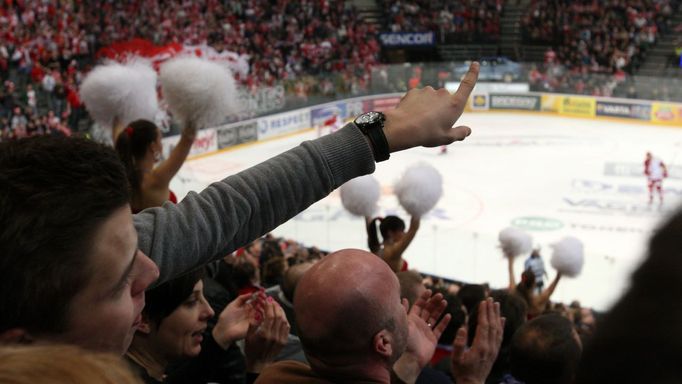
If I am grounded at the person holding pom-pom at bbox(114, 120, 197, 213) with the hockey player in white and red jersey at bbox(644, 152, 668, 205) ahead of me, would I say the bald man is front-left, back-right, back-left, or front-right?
back-right

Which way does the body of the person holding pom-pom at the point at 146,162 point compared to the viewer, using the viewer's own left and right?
facing away from the viewer and to the right of the viewer

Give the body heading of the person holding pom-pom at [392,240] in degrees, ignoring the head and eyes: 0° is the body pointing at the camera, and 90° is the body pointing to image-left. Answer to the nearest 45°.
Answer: approximately 225°

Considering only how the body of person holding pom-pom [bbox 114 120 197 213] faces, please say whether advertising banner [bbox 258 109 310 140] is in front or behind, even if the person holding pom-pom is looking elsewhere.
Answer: in front

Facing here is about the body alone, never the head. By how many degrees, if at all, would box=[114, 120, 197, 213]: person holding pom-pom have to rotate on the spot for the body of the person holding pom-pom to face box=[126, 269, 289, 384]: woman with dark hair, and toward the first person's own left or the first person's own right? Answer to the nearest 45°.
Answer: approximately 135° to the first person's own right

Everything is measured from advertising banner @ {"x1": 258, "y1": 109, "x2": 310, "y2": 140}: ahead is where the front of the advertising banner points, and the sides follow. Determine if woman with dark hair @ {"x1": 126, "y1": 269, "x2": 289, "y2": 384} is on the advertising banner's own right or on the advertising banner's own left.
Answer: on the advertising banner's own right

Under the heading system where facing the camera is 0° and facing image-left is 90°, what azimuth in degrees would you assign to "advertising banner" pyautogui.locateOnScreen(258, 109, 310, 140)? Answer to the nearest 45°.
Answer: approximately 315°

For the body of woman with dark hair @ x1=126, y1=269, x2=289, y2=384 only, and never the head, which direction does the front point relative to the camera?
to the viewer's right

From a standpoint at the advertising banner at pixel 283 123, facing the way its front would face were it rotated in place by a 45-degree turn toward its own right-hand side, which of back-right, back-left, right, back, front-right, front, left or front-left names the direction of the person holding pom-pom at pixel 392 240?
front

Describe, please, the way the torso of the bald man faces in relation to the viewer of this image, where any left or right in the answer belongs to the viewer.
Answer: facing away from the viewer and to the right of the viewer

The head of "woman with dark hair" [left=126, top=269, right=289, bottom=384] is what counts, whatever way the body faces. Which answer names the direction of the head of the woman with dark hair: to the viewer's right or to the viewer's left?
to the viewer's right

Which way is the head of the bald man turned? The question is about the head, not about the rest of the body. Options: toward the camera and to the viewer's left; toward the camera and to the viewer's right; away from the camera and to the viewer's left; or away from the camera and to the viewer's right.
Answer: away from the camera and to the viewer's right
